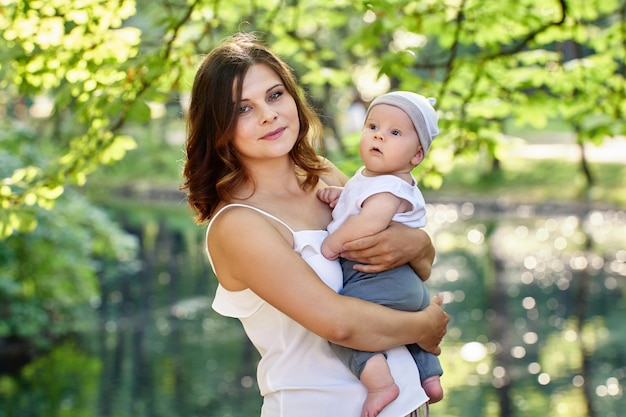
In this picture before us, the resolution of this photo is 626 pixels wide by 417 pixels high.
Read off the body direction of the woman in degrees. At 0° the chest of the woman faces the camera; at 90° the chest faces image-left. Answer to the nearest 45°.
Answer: approximately 315°
